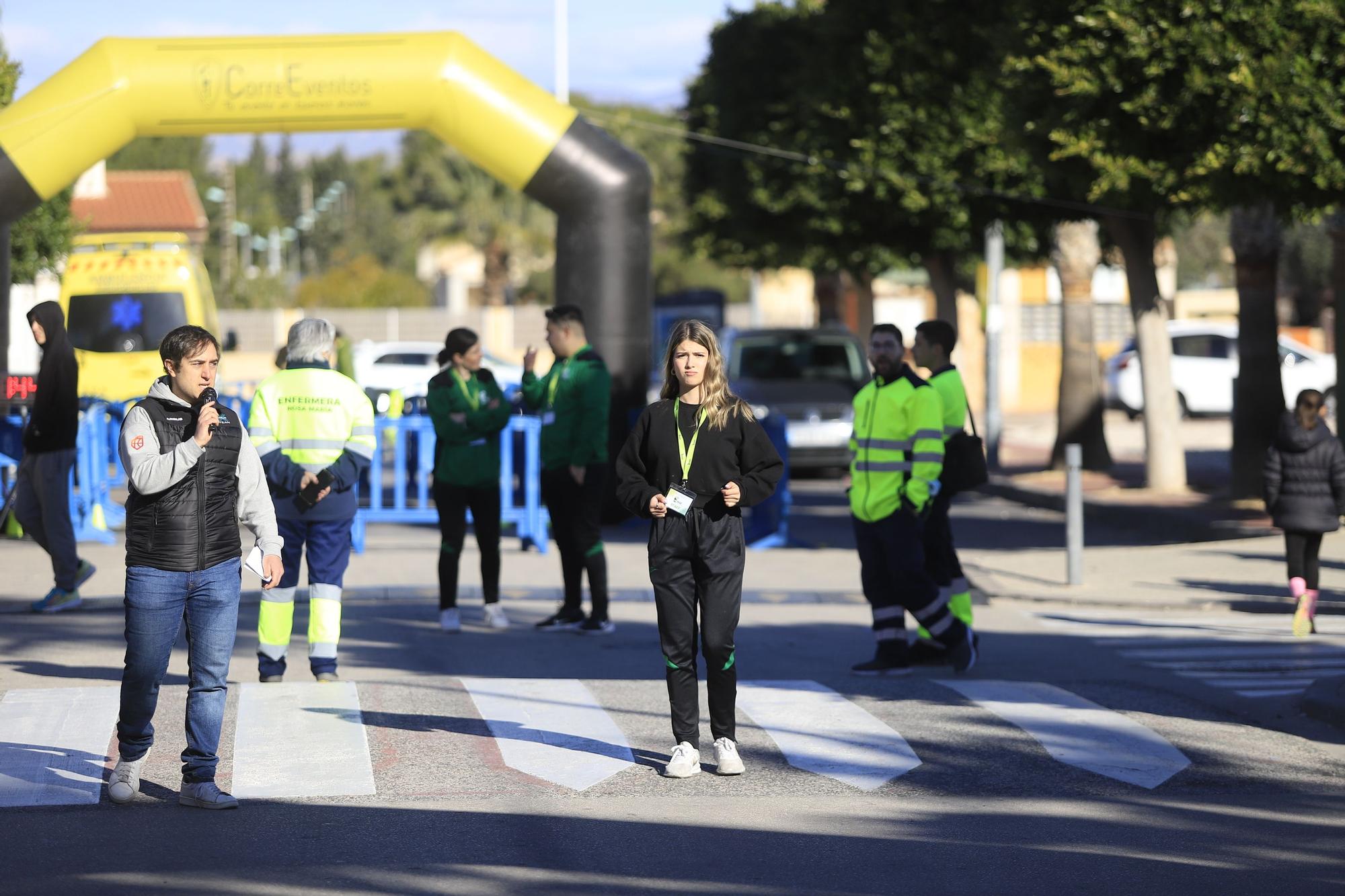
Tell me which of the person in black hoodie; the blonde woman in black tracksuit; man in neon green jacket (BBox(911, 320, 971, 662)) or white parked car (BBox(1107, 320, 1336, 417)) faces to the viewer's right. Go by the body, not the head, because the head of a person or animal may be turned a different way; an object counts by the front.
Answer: the white parked car

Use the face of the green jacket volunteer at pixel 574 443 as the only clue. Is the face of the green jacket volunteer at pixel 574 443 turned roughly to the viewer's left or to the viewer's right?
to the viewer's left

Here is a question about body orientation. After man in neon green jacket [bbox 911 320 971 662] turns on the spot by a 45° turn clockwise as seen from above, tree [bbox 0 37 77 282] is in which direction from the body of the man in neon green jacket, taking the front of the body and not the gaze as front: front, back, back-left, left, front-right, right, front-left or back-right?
front

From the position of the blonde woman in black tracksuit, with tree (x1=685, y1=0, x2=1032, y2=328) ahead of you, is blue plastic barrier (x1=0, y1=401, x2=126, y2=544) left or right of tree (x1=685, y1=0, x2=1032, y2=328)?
left

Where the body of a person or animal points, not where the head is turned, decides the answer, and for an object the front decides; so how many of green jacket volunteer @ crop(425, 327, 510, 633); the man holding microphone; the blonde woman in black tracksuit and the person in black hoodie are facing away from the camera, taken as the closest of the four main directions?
0

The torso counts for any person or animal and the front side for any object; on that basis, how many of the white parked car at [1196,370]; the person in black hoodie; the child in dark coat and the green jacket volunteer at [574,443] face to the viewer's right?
1

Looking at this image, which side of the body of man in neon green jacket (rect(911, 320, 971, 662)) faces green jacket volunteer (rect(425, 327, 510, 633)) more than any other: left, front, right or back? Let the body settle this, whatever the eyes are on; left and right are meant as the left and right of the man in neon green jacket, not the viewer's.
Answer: front

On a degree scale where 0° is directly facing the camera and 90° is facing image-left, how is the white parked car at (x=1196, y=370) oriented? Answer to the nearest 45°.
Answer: approximately 270°

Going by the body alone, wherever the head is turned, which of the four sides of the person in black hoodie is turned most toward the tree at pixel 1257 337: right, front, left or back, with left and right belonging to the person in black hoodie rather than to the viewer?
back

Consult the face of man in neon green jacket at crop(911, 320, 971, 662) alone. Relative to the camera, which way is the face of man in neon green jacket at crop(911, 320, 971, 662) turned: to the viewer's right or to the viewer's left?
to the viewer's left

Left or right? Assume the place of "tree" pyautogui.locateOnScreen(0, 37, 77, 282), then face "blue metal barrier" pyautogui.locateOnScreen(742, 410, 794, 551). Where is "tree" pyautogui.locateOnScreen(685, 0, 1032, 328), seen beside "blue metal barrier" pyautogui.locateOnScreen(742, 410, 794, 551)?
left

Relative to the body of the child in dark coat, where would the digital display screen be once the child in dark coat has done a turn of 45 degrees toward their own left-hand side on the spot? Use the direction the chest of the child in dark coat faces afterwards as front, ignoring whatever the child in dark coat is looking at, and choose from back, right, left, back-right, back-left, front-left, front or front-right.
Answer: front-left

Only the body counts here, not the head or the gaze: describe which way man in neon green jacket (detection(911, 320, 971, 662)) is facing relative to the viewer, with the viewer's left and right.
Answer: facing to the left of the viewer

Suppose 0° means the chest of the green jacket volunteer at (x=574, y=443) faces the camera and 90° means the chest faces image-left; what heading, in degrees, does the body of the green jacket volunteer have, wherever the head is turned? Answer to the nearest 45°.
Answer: approximately 45°

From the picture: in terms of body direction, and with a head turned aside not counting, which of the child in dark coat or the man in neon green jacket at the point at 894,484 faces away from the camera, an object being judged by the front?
the child in dark coat

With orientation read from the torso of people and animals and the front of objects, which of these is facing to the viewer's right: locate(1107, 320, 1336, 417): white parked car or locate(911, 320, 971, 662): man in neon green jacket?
the white parked car

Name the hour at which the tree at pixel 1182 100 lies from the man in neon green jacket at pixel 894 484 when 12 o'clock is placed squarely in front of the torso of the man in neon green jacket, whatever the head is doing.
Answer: The tree is roughly at 5 o'clock from the man in neon green jacket.

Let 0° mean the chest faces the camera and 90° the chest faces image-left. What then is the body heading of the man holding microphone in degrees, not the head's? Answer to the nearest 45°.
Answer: approximately 315°
